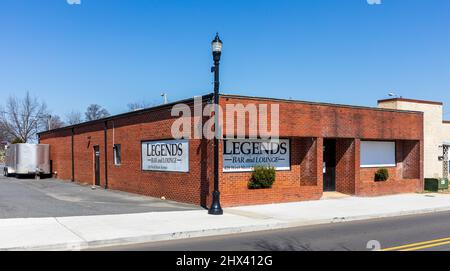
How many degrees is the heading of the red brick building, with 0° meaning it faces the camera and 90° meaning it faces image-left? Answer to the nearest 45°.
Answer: approximately 315°

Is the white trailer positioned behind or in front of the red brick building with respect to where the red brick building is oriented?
behind

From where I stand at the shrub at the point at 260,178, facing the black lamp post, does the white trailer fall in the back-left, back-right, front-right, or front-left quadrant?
back-right

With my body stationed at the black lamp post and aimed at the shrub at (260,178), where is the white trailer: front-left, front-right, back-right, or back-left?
front-left

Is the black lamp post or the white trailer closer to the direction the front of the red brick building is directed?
the black lamp post
